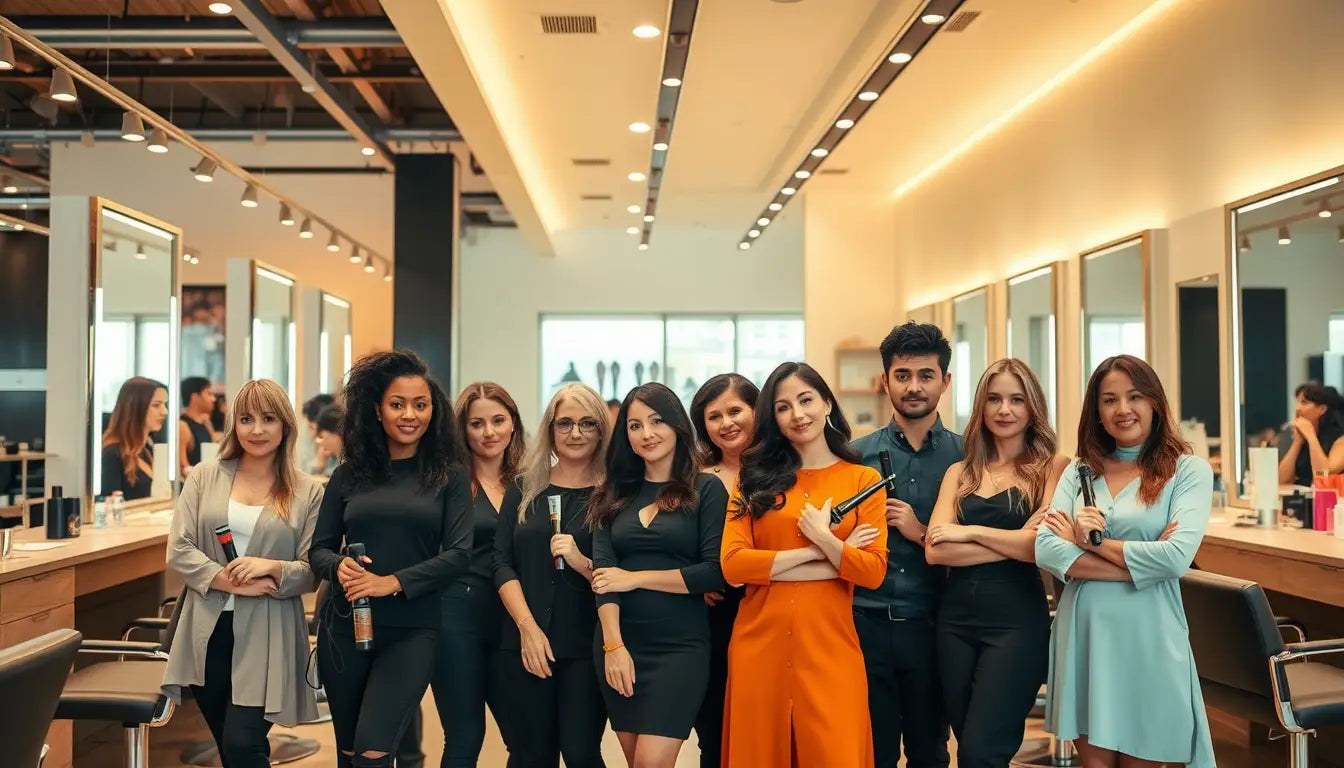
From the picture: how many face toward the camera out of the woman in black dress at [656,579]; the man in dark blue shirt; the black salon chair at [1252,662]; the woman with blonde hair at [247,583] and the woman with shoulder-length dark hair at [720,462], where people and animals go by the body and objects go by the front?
4

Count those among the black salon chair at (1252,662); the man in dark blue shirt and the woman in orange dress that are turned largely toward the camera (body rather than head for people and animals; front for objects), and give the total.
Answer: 2

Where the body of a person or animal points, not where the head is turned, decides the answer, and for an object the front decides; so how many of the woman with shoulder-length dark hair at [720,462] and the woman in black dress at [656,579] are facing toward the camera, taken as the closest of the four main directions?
2

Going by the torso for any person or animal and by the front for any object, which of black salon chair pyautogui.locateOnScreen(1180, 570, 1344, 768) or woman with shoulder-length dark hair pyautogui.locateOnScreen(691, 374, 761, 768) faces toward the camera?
the woman with shoulder-length dark hair

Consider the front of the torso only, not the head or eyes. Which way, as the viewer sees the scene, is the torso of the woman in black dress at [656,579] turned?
toward the camera

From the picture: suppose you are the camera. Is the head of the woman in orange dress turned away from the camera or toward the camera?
toward the camera

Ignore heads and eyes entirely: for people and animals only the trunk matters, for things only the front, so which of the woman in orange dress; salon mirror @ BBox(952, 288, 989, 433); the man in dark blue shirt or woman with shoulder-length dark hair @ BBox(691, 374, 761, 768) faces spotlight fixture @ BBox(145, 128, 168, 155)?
the salon mirror

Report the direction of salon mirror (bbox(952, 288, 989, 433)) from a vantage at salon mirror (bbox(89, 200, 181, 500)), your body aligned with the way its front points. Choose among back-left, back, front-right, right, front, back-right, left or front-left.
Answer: front-left

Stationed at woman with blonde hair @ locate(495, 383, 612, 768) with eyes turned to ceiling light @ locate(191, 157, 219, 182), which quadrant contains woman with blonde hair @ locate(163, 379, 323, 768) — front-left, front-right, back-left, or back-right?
front-left

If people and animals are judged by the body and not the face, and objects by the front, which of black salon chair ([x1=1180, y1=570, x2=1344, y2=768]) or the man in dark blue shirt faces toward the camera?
the man in dark blue shirt

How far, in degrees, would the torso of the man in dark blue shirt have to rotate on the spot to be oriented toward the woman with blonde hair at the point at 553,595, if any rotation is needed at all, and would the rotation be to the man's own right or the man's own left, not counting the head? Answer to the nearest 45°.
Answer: approximately 90° to the man's own right

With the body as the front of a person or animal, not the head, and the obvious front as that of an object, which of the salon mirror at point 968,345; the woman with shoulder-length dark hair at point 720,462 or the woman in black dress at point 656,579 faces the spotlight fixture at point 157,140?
the salon mirror

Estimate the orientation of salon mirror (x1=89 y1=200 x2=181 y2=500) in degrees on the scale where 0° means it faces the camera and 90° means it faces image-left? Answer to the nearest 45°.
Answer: approximately 315°

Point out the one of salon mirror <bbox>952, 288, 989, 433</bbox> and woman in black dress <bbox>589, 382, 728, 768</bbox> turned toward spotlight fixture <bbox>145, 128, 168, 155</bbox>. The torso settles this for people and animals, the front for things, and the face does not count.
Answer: the salon mirror

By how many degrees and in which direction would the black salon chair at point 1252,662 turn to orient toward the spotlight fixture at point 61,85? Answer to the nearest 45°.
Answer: approximately 135° to its left

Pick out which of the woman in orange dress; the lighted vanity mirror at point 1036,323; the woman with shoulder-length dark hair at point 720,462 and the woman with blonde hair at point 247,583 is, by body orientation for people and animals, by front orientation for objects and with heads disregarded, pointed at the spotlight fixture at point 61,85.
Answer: the lighted vanity mirror

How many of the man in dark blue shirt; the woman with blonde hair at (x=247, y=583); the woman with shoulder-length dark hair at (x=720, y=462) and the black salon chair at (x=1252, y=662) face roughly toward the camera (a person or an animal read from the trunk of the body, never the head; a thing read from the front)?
3

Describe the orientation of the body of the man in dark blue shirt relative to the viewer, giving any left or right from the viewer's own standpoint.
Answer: facing the viewer

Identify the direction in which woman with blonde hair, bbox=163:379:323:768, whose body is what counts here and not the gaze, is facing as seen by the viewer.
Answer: toward the camera

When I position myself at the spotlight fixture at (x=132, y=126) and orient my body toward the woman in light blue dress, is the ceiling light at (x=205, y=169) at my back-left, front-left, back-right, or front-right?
back-left
